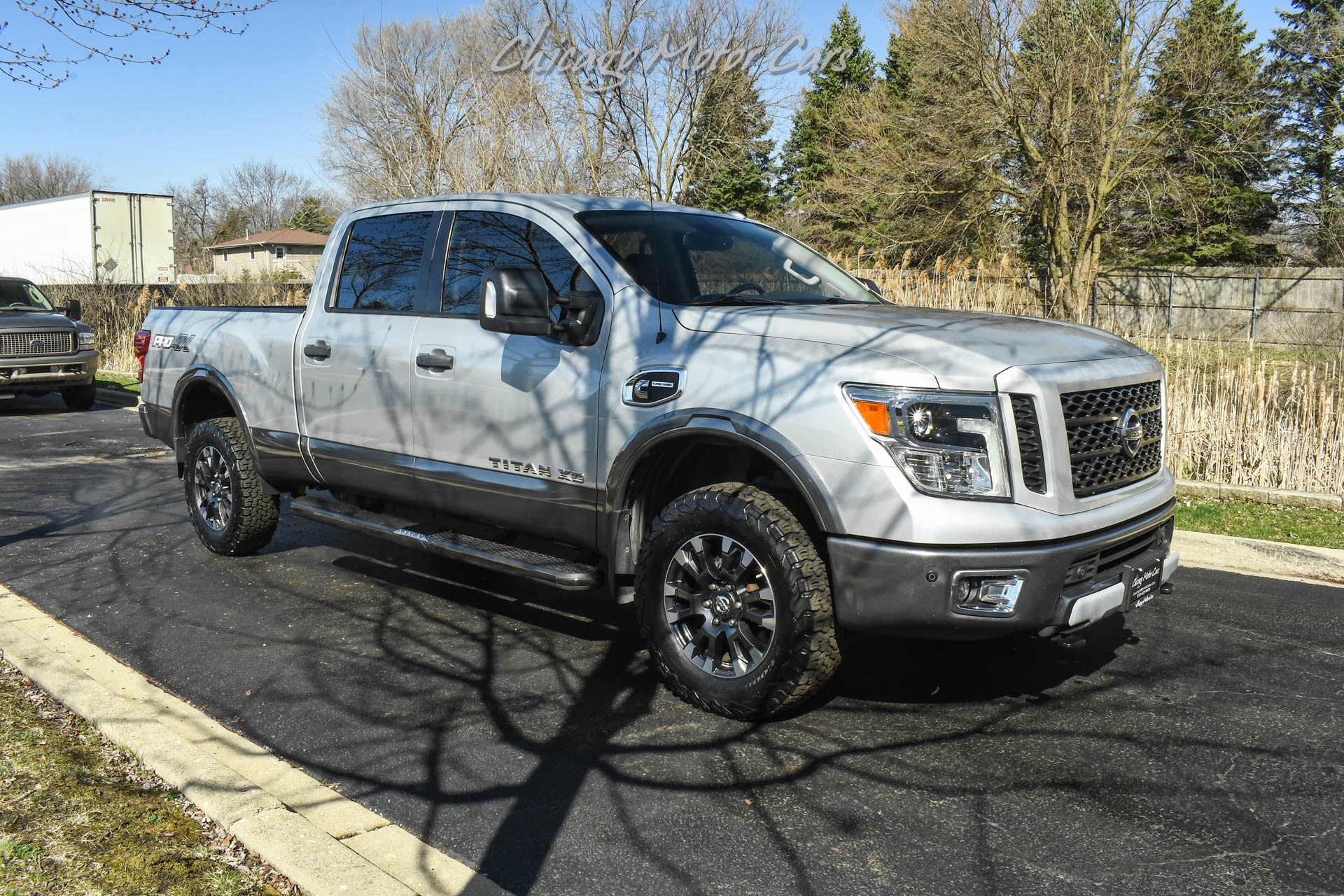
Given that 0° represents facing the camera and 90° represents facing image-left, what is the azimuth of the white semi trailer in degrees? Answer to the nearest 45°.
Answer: approximately 135°

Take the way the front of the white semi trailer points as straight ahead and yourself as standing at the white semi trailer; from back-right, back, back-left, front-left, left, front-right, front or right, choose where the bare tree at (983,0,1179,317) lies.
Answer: back

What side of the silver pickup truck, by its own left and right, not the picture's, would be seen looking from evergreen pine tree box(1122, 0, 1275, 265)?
left

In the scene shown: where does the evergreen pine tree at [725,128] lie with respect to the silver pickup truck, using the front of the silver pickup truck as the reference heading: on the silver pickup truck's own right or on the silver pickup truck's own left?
on the silver pickup truck's own left

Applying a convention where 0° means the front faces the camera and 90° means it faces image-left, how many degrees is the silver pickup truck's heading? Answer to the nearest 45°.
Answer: approximately 315°

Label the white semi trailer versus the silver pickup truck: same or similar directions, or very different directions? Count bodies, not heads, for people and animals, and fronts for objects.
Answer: very different directions

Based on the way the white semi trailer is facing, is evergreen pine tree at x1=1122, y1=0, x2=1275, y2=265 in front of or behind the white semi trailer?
behind

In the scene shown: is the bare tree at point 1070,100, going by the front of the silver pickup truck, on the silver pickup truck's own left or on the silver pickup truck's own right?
on the silver pickup truck's own left

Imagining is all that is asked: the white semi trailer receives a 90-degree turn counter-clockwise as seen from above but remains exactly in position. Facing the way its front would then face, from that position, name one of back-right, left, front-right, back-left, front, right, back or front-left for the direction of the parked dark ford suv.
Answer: front-left

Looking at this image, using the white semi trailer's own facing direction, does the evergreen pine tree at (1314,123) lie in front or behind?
behind
